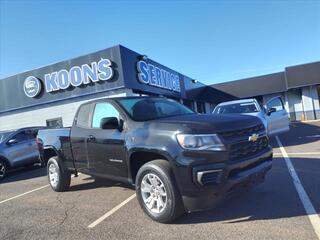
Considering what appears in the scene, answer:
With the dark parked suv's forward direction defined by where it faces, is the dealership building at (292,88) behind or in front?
behind

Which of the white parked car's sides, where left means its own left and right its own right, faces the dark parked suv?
right

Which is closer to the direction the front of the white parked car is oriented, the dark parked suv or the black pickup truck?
the black pickup truck

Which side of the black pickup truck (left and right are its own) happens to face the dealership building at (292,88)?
left

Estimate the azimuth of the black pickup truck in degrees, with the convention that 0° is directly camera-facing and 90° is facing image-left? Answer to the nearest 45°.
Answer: approximately 315°

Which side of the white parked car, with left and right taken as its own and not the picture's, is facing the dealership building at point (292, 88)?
back

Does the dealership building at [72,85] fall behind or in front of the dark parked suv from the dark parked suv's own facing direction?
behind
